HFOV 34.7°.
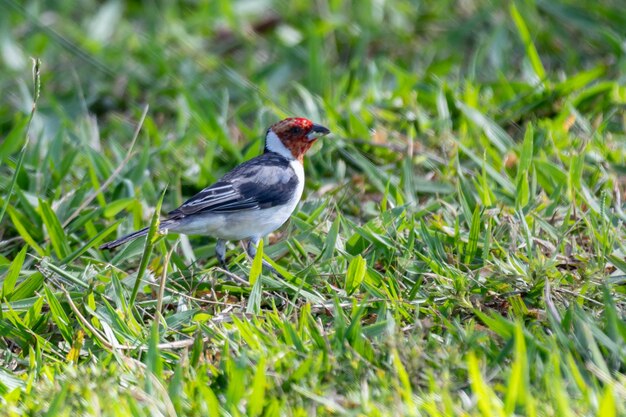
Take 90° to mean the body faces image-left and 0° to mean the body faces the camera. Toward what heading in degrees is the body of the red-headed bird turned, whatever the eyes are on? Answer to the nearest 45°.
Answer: approximately 270°
